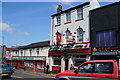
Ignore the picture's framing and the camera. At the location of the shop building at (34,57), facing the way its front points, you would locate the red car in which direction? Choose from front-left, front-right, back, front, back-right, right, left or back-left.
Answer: front-left

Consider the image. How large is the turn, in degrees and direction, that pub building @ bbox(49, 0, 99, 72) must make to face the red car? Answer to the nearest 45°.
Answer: approximately 45° to its left

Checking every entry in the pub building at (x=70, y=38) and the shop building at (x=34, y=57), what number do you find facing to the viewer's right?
0

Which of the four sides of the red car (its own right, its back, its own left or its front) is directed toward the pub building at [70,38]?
right

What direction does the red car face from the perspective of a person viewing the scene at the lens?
facing to the left of the viewer

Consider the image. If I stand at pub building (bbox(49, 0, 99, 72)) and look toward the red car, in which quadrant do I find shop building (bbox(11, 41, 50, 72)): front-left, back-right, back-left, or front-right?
back-right

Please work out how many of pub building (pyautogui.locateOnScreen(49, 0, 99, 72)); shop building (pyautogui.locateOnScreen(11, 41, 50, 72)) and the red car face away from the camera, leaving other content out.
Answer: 0

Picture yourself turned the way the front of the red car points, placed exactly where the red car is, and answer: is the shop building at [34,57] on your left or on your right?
on your right

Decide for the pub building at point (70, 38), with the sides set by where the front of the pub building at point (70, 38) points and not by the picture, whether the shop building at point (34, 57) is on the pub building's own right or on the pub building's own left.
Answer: on the pub building's own right

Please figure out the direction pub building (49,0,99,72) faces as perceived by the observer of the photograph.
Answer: facing the viewer and to the left of the viewer
